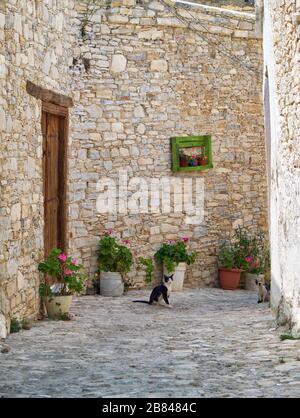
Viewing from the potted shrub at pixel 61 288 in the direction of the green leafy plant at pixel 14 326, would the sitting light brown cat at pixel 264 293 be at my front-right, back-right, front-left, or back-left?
back-left

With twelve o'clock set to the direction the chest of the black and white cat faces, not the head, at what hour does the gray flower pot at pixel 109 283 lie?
The gray flower pot is roughly at 6 o'clock from the black and white cat.

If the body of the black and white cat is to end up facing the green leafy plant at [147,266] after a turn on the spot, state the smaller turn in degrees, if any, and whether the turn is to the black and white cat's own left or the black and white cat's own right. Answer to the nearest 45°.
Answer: approximately 135° to the black and white cat's own left

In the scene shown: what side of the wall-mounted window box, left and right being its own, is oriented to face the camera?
front

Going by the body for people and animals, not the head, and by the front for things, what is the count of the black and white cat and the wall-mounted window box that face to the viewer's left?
0

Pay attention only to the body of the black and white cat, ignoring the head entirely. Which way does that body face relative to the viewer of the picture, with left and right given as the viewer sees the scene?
facing the viewer and to the right of the viewer

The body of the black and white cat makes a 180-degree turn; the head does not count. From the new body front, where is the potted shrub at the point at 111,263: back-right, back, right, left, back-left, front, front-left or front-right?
front

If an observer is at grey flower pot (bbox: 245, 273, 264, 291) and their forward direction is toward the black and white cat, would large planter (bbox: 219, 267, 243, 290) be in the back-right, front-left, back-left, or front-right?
front-right
